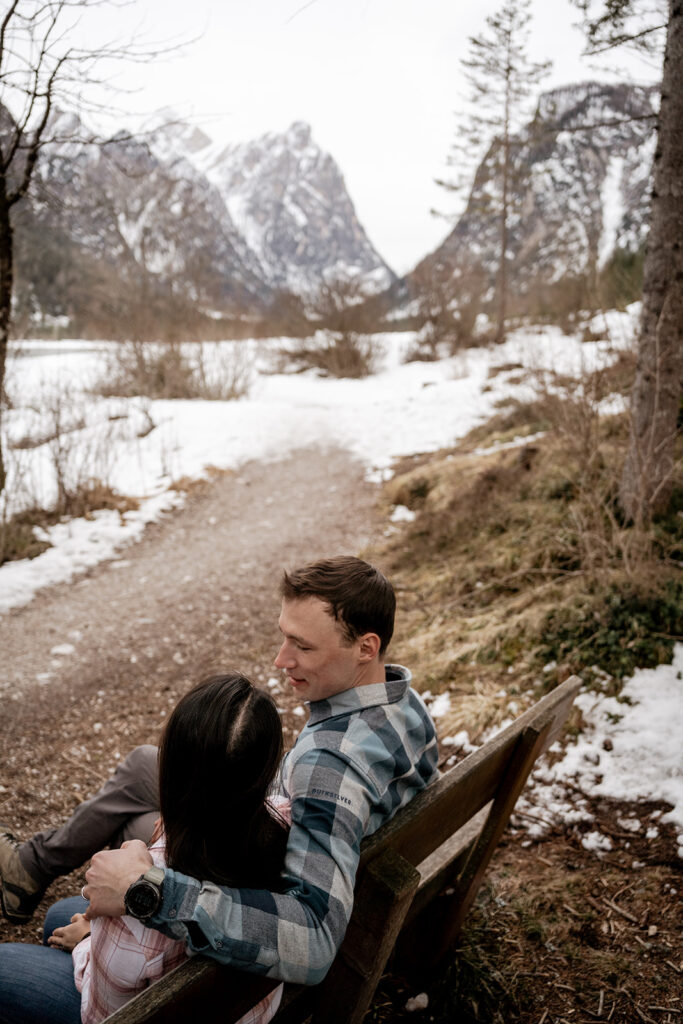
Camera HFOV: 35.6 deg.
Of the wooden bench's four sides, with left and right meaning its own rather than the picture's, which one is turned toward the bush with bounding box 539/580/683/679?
right

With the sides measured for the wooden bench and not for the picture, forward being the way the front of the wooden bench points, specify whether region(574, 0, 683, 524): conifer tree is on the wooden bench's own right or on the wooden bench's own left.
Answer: on the wooden bench's own right

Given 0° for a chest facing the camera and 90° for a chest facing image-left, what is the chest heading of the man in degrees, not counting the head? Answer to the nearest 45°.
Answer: approximately 90°

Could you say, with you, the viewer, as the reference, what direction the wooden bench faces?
facing away from the viewer and to the left of the viewer

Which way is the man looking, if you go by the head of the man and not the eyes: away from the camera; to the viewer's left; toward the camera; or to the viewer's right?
to the viewer's left

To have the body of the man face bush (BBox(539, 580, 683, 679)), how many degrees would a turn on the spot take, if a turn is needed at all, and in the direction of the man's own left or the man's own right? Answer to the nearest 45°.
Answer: approximately 135° to the man's own right

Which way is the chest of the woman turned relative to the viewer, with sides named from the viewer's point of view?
facing away from the viewer and to the left of the viewer
